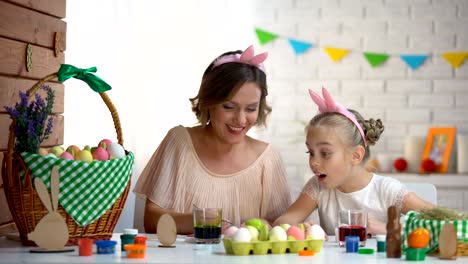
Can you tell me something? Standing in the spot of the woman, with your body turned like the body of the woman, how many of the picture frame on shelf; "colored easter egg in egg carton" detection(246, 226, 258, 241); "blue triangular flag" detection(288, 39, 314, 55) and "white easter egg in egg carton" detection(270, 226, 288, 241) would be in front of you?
2

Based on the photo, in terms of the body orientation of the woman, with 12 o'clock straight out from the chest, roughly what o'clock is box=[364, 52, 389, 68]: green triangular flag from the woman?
The green triangular flag is roughly at 7 o'clock from the woman.

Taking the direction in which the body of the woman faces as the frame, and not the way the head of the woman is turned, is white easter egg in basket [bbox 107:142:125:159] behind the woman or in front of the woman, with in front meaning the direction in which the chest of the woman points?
in front

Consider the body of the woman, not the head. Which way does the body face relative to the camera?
toward the camera

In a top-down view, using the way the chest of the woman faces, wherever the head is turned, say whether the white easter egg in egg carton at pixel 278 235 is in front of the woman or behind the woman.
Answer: in front

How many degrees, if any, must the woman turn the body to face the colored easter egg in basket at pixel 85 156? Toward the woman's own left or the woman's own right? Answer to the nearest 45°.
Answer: approximately 45° to the woman's own right

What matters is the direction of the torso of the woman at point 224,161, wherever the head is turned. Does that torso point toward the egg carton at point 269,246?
yes

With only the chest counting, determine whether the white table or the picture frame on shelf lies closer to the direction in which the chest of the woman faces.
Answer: the white table

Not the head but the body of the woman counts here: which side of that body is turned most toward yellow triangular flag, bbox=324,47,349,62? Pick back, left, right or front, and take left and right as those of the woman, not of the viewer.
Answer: back

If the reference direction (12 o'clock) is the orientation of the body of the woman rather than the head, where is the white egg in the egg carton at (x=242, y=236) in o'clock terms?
The white egg in the egg carton is roughly at 12 o'clock from the woman.

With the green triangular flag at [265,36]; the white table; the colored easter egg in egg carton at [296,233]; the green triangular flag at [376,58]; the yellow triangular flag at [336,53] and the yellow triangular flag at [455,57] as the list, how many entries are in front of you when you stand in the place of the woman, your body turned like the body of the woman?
2

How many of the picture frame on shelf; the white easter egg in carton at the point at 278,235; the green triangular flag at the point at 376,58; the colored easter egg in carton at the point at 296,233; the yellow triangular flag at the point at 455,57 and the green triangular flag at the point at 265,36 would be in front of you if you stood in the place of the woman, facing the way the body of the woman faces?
2

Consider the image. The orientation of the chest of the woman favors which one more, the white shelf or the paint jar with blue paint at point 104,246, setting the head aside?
the paint jar with blue paint

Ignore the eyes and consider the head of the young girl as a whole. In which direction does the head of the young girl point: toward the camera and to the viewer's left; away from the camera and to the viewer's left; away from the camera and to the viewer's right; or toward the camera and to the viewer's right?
toward the camera and to the viewer's left

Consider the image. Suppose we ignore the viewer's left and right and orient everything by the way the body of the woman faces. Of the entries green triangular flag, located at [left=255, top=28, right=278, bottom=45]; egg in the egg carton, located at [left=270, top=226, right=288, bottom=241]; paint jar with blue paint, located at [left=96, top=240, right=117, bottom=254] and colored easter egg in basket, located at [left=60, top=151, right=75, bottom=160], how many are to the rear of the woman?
1

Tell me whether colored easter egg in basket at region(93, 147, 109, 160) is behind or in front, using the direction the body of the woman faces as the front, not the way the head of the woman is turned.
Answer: in front

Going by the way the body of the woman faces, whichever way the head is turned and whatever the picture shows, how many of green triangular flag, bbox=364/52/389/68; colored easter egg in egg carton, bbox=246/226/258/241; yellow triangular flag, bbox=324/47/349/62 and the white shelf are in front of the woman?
1

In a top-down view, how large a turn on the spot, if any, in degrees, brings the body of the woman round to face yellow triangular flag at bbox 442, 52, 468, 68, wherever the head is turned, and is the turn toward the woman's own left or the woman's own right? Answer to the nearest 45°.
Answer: approximately 135° to the woman's own left

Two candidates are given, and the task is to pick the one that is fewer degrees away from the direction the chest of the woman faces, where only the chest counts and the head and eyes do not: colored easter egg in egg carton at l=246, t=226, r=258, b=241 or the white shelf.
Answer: the colored easter egg in egg carton
